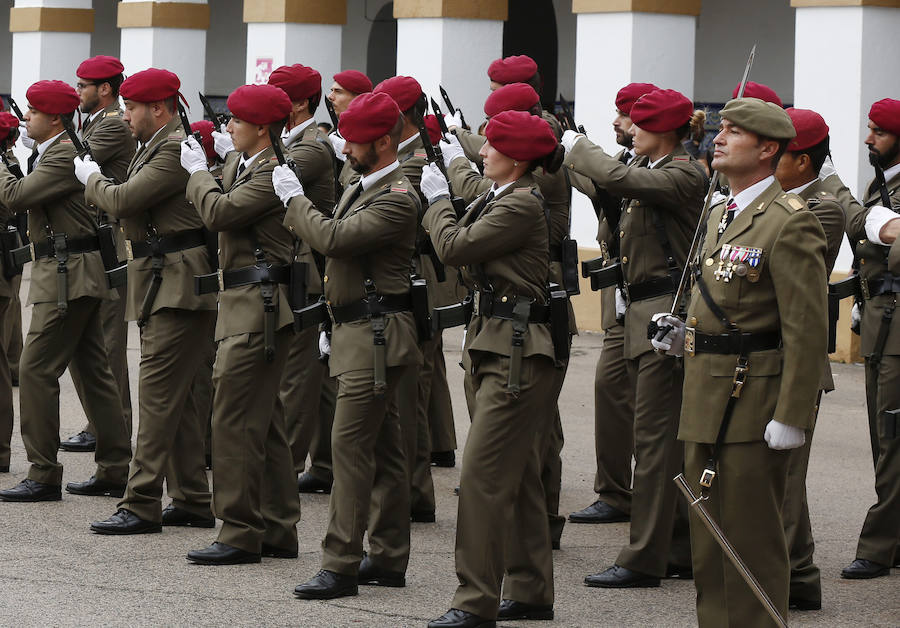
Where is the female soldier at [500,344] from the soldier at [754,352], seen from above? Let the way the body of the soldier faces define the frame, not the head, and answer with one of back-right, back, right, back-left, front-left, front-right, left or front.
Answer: right

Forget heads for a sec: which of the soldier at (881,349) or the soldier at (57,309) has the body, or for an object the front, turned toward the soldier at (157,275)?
the soldier at (881,349)

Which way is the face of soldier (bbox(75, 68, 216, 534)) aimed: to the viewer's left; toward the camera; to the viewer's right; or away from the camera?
to the viewer's left

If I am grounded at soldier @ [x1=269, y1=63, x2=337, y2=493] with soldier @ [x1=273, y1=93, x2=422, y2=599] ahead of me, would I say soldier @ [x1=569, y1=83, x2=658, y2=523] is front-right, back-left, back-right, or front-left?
front-left

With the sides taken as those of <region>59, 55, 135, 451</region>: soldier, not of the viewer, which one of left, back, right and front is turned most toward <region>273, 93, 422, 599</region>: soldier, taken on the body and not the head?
left

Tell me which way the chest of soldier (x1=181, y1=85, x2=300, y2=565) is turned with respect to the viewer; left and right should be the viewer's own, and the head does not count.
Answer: facing to the left of the viewer

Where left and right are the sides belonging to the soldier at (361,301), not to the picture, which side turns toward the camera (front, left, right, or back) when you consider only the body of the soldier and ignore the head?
left

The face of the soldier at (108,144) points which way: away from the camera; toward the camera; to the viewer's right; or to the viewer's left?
to the viewer's left

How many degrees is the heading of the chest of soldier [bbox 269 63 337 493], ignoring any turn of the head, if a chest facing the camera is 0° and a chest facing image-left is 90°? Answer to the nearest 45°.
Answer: approximately 90°

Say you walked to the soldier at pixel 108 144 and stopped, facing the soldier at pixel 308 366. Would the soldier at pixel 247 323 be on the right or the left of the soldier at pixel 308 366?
right

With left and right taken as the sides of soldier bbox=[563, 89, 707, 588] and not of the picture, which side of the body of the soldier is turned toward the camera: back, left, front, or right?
left

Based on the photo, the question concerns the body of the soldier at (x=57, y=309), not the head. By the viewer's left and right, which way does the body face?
facing to the left of the viewer

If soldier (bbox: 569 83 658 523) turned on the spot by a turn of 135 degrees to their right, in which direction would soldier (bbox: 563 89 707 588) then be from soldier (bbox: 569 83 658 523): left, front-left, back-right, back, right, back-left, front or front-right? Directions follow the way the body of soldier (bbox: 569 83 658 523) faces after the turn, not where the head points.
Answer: back-right

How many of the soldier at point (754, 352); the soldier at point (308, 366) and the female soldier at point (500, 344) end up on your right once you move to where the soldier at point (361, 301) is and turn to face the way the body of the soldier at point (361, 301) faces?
1
